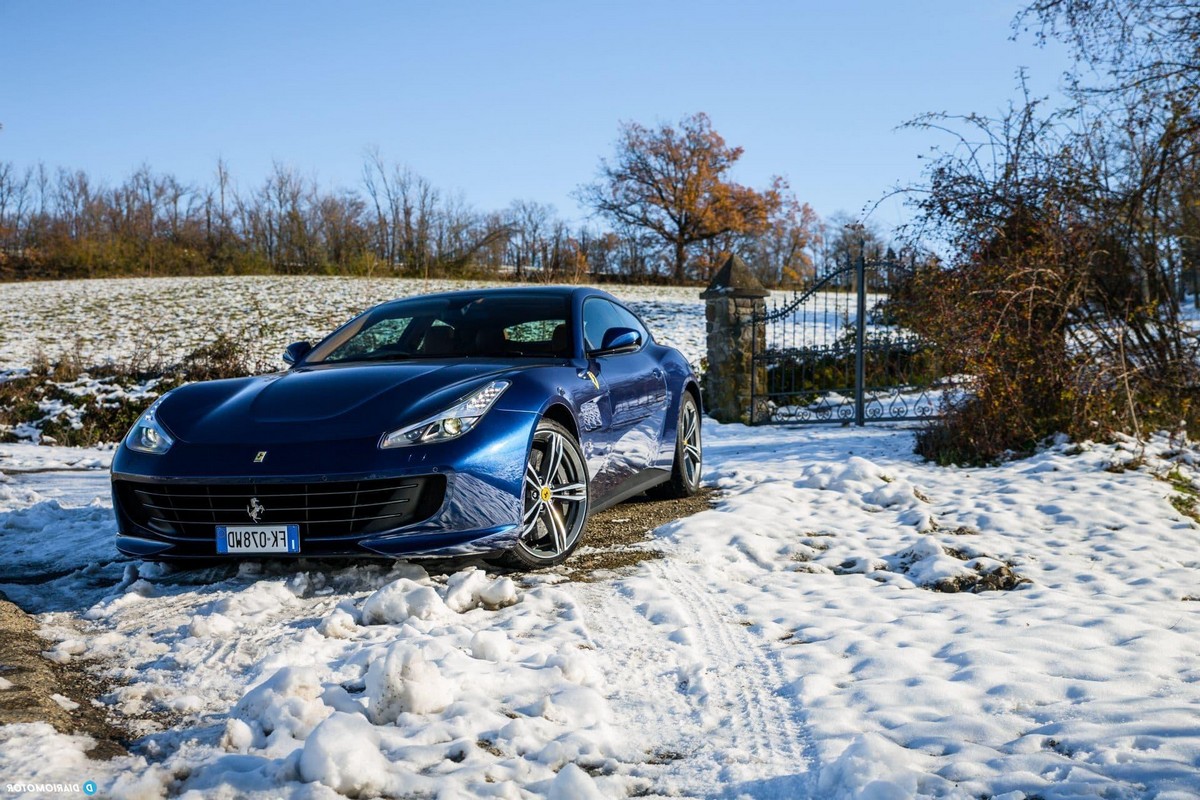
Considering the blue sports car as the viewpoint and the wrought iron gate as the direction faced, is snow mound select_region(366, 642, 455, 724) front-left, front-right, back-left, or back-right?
back-right

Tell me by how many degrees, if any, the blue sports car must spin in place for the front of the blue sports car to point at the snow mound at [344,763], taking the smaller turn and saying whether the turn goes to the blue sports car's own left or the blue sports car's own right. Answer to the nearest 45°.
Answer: approximately 45° to the blue sports car's own left

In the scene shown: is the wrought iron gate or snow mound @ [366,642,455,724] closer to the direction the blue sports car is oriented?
the snow mound

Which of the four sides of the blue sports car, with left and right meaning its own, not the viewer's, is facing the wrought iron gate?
back

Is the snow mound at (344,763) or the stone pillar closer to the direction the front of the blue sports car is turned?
the snow mound

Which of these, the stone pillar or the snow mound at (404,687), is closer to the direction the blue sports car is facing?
the snow mound

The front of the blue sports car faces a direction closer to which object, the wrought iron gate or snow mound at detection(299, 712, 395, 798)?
the snow mound

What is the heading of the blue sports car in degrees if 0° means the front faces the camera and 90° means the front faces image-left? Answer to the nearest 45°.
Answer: approximately 45°

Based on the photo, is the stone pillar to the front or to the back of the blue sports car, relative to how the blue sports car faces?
to the back

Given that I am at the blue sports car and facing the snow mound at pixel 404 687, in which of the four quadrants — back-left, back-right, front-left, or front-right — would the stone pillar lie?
back-left

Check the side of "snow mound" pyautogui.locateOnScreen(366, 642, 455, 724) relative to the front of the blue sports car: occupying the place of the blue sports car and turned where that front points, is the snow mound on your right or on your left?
on your left
